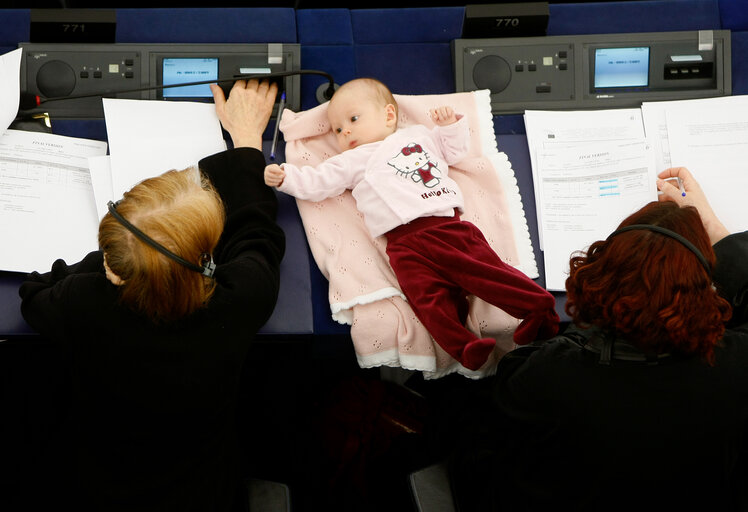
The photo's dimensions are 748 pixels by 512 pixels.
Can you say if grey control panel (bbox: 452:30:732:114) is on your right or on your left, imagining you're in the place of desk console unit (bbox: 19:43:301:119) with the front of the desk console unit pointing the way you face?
on your left

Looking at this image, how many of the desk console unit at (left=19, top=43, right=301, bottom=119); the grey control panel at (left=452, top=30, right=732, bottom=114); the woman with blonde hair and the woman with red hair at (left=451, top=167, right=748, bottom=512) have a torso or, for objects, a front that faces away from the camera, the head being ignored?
2

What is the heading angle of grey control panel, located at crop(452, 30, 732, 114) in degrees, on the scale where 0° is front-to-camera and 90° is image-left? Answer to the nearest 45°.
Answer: approximately 0°

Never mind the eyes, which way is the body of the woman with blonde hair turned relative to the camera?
away from the camera

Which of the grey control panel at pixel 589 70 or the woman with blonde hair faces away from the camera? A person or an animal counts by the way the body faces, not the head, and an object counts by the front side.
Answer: the woman with blonde hair

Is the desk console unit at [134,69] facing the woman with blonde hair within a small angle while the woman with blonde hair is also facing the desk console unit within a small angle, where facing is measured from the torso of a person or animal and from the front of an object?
yes

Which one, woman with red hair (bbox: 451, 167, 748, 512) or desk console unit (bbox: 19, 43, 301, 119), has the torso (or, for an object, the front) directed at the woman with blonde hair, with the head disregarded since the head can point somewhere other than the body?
the desk console unit

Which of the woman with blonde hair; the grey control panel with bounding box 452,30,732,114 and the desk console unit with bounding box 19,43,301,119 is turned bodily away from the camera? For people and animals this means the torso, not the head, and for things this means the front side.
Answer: the woman with blonde hair

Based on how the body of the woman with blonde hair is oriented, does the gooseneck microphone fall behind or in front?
in front

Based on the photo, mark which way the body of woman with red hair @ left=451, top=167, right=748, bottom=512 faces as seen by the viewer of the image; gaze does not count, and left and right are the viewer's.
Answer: facing away from the viewer

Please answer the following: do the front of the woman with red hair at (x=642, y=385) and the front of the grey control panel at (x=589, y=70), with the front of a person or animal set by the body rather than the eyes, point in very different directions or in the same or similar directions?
very different directions

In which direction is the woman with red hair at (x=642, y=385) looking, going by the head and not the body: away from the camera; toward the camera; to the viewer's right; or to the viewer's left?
away from the camera
